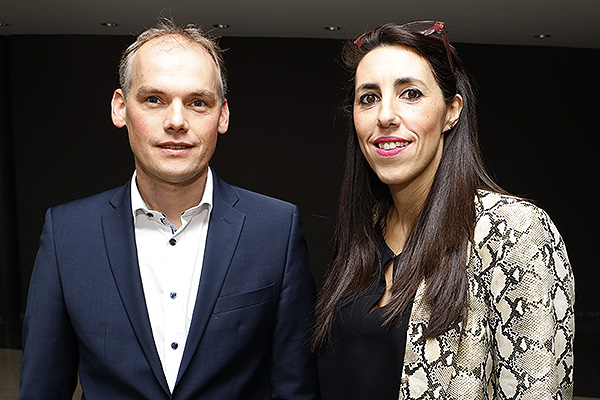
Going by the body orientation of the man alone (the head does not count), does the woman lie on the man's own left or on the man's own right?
on the man's own left

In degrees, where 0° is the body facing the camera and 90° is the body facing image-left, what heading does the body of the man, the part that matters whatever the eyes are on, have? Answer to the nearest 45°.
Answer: approximately 0°

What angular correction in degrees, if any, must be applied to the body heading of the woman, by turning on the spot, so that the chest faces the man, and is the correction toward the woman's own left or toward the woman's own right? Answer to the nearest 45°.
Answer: approximately 45° to the woman's own right

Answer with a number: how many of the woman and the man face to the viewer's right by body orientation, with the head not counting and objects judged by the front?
0
